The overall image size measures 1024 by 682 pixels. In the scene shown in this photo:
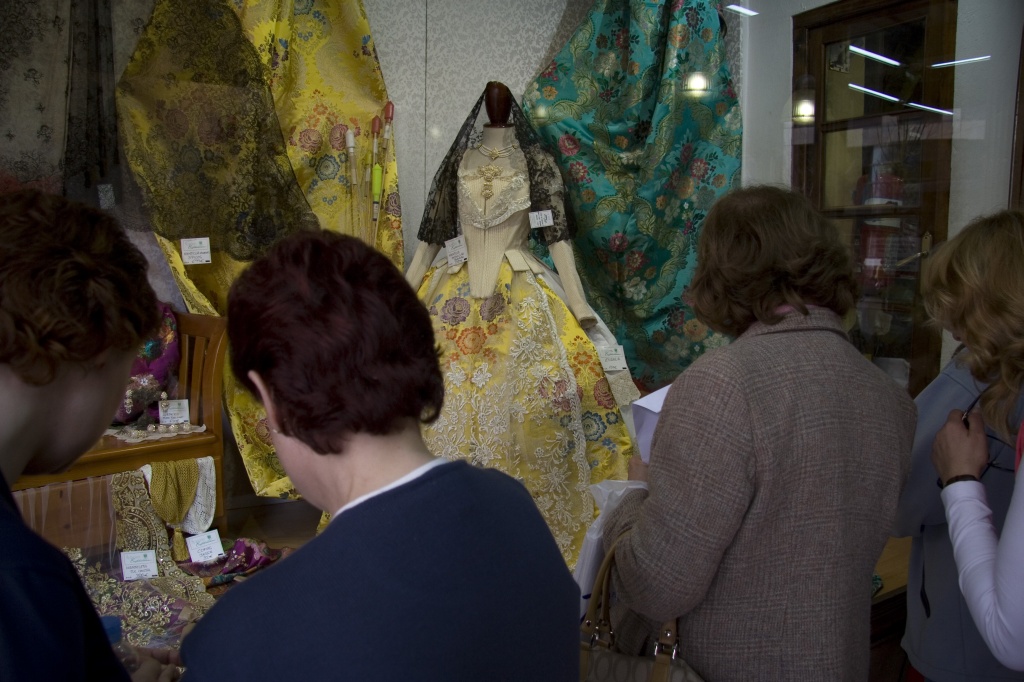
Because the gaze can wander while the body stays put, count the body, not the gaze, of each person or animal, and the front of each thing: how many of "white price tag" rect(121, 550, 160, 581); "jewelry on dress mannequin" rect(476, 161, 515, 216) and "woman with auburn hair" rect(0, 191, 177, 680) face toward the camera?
2

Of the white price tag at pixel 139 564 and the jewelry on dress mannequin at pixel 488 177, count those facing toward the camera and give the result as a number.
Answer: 2

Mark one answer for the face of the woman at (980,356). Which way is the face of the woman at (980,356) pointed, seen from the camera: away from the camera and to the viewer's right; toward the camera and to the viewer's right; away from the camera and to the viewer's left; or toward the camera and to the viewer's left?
away from the camera and to the viewer's left

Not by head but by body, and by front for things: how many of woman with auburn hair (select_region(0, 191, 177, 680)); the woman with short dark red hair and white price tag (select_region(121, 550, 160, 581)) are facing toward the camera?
1

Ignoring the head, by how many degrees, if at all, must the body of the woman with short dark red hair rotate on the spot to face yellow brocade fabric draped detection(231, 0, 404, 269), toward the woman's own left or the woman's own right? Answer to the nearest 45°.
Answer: approximately 45° to the woman's own right

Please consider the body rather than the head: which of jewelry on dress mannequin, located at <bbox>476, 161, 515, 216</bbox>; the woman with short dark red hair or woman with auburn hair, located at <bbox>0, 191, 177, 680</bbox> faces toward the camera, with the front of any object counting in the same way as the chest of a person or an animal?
the jewelry on dress mannequin

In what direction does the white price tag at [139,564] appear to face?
toward the camera

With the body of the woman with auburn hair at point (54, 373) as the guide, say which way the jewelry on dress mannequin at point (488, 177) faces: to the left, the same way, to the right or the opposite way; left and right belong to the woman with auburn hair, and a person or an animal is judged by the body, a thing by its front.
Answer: the opposite way

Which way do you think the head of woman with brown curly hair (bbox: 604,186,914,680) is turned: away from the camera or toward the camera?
away from the camera

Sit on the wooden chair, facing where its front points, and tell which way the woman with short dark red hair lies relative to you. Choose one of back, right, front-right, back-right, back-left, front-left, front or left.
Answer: front-left

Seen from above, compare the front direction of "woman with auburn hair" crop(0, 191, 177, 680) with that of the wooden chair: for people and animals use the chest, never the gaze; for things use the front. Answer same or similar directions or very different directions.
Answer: very different directions

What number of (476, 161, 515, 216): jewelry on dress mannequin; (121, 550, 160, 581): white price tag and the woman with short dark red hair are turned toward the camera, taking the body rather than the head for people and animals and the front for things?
2

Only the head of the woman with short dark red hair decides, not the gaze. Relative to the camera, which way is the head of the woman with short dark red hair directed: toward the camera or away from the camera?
away from the camera

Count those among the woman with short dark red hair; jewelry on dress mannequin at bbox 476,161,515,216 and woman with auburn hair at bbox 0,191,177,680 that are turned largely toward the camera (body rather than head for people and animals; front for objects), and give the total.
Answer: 1

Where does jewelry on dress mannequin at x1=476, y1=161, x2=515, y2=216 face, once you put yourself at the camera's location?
facing the viewer

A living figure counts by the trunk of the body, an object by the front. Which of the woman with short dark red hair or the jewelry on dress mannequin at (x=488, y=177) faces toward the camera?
the jewelry on dress mannequin

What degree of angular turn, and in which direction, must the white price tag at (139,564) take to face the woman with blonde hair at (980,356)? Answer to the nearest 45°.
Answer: approximately 45° to its left

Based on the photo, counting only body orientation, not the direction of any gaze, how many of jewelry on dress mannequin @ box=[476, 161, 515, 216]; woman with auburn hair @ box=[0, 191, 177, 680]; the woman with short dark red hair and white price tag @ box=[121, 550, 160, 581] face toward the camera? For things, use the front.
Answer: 2

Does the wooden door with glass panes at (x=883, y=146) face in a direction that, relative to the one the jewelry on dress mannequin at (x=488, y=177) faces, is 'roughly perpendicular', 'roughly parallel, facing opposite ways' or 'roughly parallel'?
roughly perpendicular
